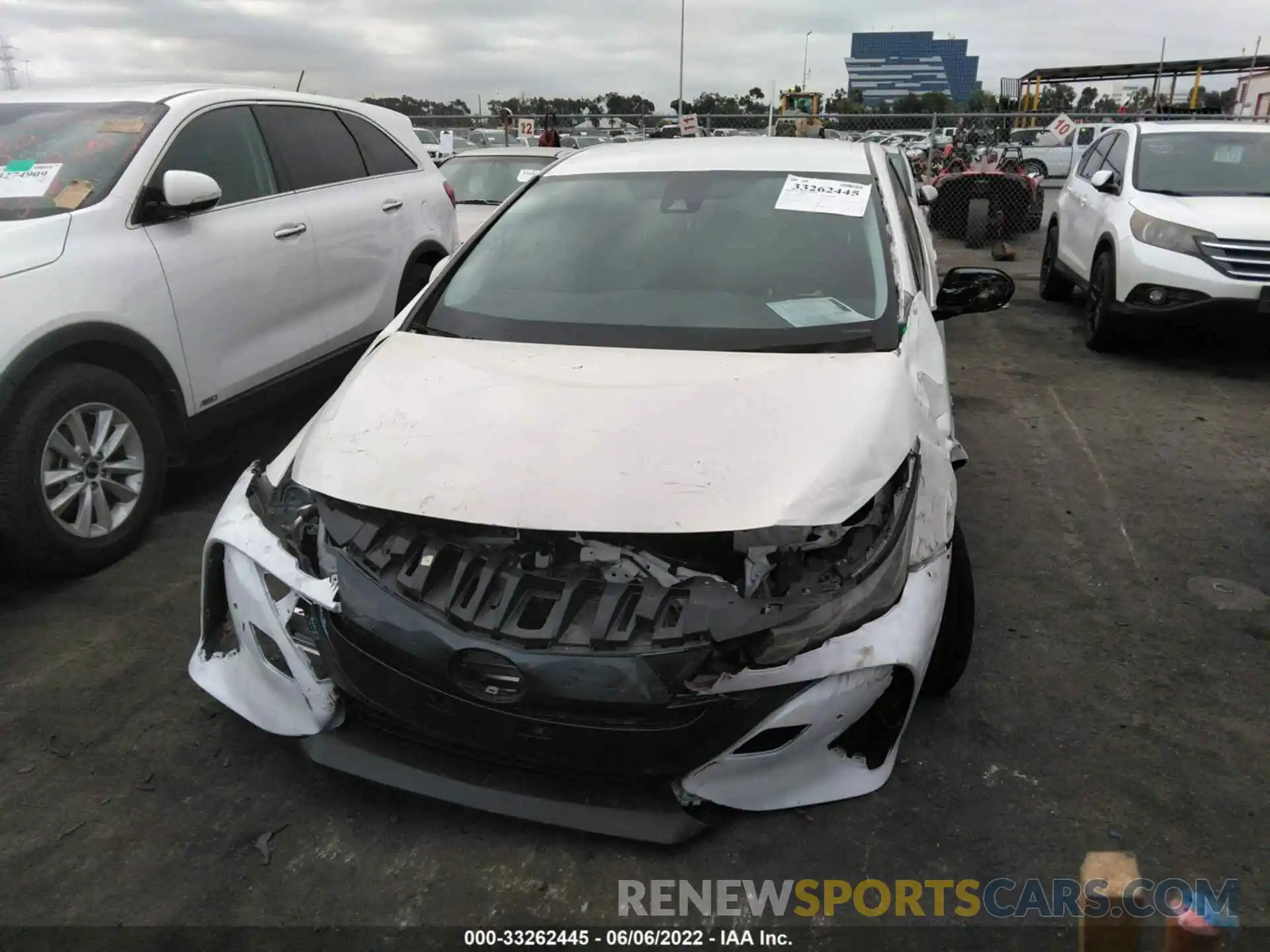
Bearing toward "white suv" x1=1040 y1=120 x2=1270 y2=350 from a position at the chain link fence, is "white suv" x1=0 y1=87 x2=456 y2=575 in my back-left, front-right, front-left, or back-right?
front-right

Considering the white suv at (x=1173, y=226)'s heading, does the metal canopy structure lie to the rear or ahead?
to the rear

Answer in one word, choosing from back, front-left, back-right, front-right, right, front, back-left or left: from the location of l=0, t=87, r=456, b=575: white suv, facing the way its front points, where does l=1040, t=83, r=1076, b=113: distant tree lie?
back

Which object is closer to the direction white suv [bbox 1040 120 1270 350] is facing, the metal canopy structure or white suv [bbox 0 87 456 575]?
the white suv

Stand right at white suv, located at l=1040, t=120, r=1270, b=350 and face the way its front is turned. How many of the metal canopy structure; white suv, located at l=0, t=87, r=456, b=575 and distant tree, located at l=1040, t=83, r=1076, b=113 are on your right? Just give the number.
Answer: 1

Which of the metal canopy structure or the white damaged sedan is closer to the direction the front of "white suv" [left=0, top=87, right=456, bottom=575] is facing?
the white damaged sedan

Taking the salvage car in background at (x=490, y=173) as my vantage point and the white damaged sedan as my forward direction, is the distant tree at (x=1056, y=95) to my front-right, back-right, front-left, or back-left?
back-left

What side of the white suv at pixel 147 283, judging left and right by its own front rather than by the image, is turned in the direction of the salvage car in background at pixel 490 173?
back

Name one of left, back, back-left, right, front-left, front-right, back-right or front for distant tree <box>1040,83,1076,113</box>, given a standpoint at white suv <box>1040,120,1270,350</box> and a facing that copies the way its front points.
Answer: back-left

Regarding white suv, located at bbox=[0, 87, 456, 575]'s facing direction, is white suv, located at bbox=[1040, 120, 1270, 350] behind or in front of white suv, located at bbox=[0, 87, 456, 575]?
behind

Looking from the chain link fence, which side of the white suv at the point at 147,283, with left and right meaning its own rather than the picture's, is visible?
back

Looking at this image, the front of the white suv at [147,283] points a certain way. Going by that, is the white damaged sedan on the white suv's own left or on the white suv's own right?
on the white suv's own left

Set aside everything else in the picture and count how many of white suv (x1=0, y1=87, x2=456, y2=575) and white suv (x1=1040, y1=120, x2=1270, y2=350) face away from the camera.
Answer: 0

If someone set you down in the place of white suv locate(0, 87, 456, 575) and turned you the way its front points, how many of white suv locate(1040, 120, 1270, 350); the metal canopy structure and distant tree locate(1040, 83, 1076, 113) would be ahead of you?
0

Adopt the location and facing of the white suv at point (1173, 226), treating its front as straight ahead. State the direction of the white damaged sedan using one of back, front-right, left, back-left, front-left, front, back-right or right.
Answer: front-right

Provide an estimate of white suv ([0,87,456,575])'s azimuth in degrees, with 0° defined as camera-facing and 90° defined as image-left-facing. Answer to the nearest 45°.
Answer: approximately 45°
